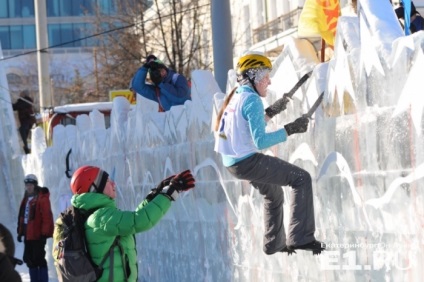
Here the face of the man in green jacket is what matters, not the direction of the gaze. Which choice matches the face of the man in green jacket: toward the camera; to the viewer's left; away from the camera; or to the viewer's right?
to the viewer's right

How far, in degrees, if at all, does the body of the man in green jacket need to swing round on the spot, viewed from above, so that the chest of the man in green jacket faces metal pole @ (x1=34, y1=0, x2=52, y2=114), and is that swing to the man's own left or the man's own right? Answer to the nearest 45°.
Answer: approximately 90° to the man's own left

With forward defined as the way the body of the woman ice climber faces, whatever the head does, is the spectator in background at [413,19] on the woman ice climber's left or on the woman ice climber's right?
on the woman ice climber's left

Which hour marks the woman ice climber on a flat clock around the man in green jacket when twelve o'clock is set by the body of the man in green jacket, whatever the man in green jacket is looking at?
The woman ice climber is roughly at 11 o'clock from the man in green jacket.

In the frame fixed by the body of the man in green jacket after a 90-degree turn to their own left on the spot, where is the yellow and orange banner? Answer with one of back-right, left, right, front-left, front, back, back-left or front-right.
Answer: front-right

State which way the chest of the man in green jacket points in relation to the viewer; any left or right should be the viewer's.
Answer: facing to the right of the viewer

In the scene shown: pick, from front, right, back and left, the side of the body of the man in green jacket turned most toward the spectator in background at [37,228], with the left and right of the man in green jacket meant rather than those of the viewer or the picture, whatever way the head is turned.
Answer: left
